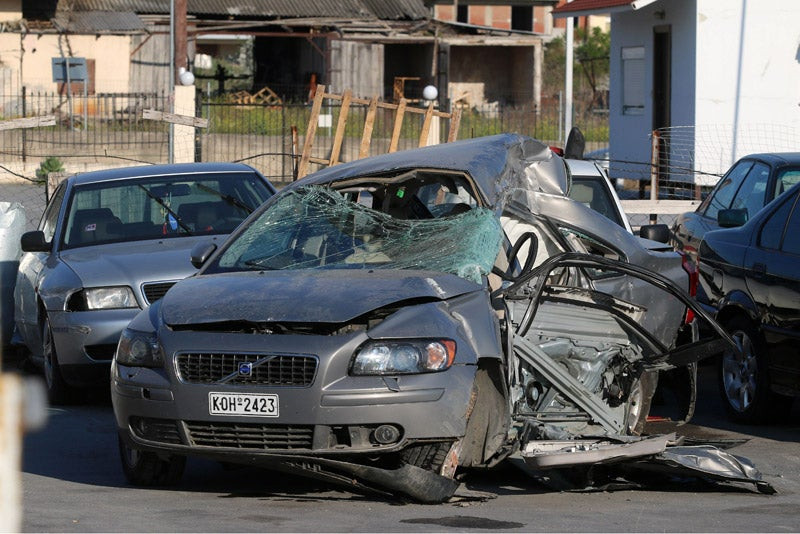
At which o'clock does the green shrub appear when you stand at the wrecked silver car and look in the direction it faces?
The green shrub is roughly at 4 o'clock from the wrecked silver car.

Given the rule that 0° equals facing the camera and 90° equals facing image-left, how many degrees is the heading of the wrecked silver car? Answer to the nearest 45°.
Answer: approximately 45°

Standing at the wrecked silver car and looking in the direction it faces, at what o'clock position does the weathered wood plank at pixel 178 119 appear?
The weathered wood plank is roughly at 4 o'clock from the wrecked silver car.

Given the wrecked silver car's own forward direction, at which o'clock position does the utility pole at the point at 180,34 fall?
The utility pole is roughly at 4 o'clock from the wrecked silver car.

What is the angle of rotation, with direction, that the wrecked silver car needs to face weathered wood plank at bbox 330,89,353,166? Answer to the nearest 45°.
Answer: approximately 135° to its right

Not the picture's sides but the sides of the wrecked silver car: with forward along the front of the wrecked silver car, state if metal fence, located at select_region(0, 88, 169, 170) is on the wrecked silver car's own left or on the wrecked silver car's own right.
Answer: on the wrecked silver car's own right

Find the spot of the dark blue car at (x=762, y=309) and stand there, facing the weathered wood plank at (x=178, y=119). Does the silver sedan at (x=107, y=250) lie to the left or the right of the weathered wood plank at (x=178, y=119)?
left

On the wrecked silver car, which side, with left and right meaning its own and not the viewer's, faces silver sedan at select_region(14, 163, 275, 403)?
right
